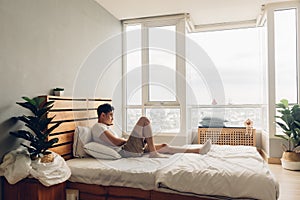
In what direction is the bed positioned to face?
to the viewer's right

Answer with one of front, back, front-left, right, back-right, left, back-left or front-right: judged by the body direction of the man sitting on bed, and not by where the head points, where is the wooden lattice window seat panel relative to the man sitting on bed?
front-left

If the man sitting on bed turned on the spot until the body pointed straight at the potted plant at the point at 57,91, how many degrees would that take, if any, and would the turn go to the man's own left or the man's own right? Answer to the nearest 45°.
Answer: approximately 180°

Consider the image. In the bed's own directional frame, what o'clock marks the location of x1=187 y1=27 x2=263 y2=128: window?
The window is roughly at 10 o'clock from the bed.

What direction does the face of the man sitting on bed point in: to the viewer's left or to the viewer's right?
to the viewer's right

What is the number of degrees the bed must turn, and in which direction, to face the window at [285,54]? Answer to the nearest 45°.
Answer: approximately 45° to its left

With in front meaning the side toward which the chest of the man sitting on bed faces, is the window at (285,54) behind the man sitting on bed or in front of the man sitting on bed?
in front

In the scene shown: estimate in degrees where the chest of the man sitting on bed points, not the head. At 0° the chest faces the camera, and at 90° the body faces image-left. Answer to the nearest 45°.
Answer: approximately 270°

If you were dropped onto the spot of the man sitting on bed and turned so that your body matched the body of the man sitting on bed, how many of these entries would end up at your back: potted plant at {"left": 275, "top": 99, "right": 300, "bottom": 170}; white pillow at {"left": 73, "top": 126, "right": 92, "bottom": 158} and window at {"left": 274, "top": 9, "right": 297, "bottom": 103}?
1

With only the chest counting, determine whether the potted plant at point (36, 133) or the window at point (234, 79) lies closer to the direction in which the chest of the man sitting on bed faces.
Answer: the window
